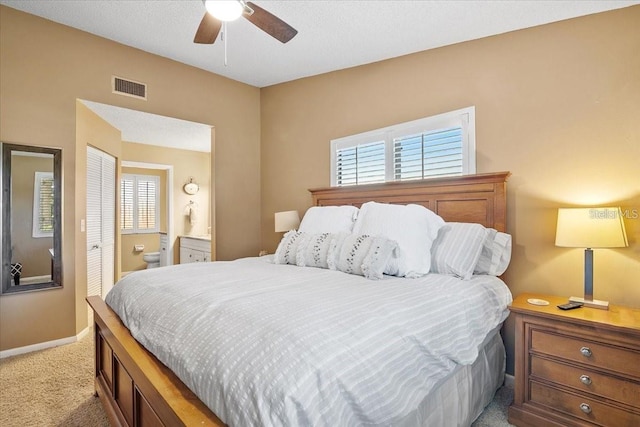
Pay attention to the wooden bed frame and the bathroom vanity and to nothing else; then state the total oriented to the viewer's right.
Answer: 0

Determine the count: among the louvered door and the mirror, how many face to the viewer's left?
0

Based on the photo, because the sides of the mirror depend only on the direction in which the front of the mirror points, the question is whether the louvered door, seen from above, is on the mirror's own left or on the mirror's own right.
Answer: on the mirror's own left

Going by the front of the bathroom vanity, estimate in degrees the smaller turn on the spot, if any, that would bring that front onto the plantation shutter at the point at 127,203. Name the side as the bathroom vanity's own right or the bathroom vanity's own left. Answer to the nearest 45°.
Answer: approximately 90° to the bathroom vanity's own right

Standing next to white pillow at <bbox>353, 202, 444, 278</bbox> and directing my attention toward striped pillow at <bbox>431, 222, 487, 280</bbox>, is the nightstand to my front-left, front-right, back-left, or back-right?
front-right

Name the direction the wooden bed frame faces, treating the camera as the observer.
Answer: facing the viewer and to the left of the viewer

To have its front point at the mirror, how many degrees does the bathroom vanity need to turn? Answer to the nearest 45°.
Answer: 0° — it already faces it

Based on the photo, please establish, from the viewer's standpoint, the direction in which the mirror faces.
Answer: facing the viewer and to the right of the viewer

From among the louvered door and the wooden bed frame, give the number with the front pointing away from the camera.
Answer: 0

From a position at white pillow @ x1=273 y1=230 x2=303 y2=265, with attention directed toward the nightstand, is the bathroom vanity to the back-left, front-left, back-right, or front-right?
back-left

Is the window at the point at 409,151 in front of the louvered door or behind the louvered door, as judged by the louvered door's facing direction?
in front

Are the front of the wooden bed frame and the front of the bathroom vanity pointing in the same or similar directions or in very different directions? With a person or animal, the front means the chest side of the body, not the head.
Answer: same or similar directions

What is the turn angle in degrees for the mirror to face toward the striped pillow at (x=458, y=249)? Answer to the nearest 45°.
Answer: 0° — it already faces it

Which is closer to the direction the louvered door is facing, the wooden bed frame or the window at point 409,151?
the window

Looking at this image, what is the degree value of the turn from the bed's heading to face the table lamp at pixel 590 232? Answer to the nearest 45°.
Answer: approximately 135° to its left

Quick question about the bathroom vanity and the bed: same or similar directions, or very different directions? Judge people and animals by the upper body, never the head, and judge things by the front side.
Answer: same or similar directions
